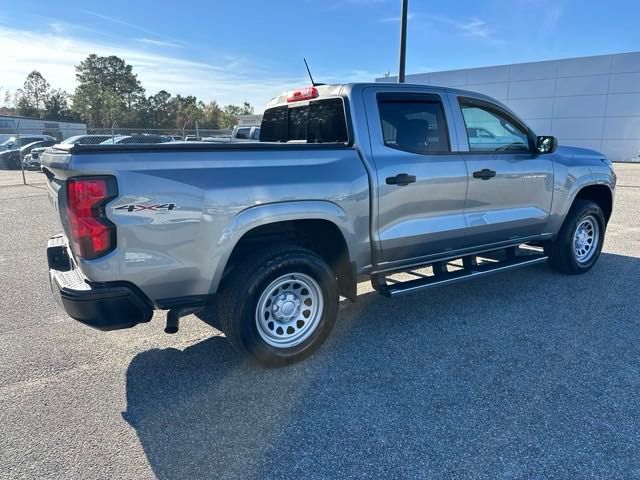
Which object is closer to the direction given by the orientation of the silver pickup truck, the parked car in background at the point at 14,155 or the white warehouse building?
the white warehouse building

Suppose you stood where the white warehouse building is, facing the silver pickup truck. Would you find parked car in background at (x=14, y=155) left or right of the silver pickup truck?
right

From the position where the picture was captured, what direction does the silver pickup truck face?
facing away from the viewer and to the right of the viewer

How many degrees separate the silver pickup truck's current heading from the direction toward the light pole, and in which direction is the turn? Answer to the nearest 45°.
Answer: approximately 45° to its left

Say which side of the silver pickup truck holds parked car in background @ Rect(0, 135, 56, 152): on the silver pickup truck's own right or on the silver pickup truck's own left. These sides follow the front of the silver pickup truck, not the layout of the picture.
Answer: on the silver pickup truck's own left

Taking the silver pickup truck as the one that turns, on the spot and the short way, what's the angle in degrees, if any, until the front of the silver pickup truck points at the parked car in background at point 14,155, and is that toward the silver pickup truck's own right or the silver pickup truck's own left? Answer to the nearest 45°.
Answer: approximately 90° to the silver pickup truck's own left

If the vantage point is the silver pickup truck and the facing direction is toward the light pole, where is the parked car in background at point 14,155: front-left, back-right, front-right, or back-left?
front-left

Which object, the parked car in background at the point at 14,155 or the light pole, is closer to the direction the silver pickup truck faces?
the light pole

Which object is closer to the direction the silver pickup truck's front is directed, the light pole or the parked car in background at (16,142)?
the light pole

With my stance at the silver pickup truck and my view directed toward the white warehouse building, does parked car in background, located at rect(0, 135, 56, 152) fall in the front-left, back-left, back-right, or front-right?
front-left

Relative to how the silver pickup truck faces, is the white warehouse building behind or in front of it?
in front
